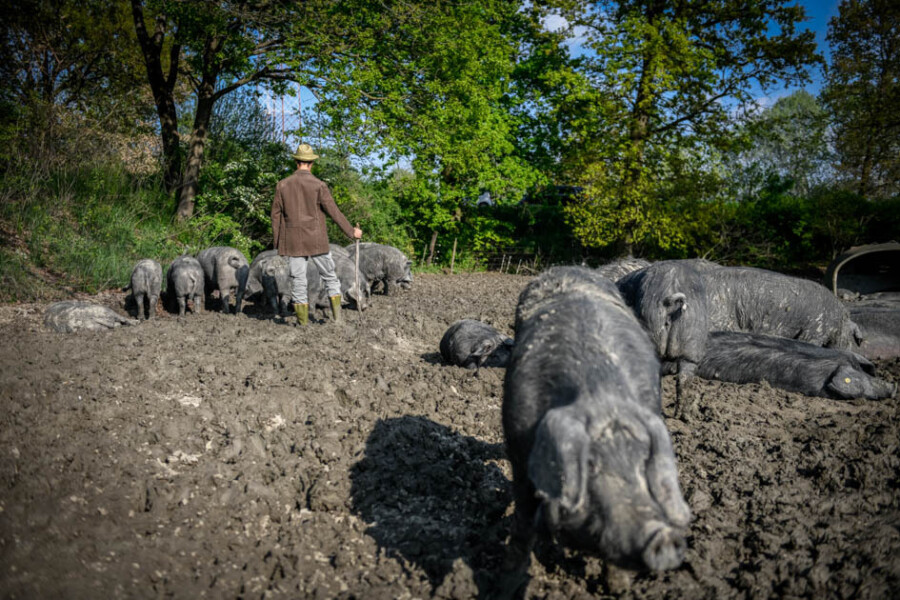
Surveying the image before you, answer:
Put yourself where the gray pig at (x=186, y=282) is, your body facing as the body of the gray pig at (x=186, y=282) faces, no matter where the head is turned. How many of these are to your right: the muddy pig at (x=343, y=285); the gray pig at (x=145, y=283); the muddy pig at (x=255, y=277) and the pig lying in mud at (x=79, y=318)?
2

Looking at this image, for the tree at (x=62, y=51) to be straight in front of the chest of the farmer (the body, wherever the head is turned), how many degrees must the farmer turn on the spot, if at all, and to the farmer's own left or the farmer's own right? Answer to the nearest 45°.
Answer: approximately 45° to the farmer's own left

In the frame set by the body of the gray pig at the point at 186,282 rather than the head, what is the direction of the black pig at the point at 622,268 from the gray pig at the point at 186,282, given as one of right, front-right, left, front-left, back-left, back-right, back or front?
back-right

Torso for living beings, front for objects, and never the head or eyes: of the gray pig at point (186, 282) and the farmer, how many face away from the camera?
2

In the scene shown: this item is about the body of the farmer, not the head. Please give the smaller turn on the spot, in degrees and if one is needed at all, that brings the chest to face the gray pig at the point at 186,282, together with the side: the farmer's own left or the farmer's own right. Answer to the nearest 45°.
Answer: approximately 45° to the farmer's own left

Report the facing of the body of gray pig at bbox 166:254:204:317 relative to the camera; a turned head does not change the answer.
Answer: away from the camera

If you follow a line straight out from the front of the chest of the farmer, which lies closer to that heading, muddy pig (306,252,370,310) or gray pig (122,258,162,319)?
the muddy pig

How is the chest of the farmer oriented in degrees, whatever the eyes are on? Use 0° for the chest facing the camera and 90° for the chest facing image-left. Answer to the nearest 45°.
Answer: approximately 180°

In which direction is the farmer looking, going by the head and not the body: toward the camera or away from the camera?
away from the camera

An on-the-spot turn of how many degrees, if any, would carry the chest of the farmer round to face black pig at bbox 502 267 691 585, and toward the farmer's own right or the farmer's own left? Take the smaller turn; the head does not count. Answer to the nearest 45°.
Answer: approximately 180°

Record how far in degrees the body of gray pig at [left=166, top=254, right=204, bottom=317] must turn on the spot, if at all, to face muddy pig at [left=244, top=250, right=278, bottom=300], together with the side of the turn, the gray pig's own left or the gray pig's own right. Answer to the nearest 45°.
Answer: approximately 90° to the gray pig's own right
